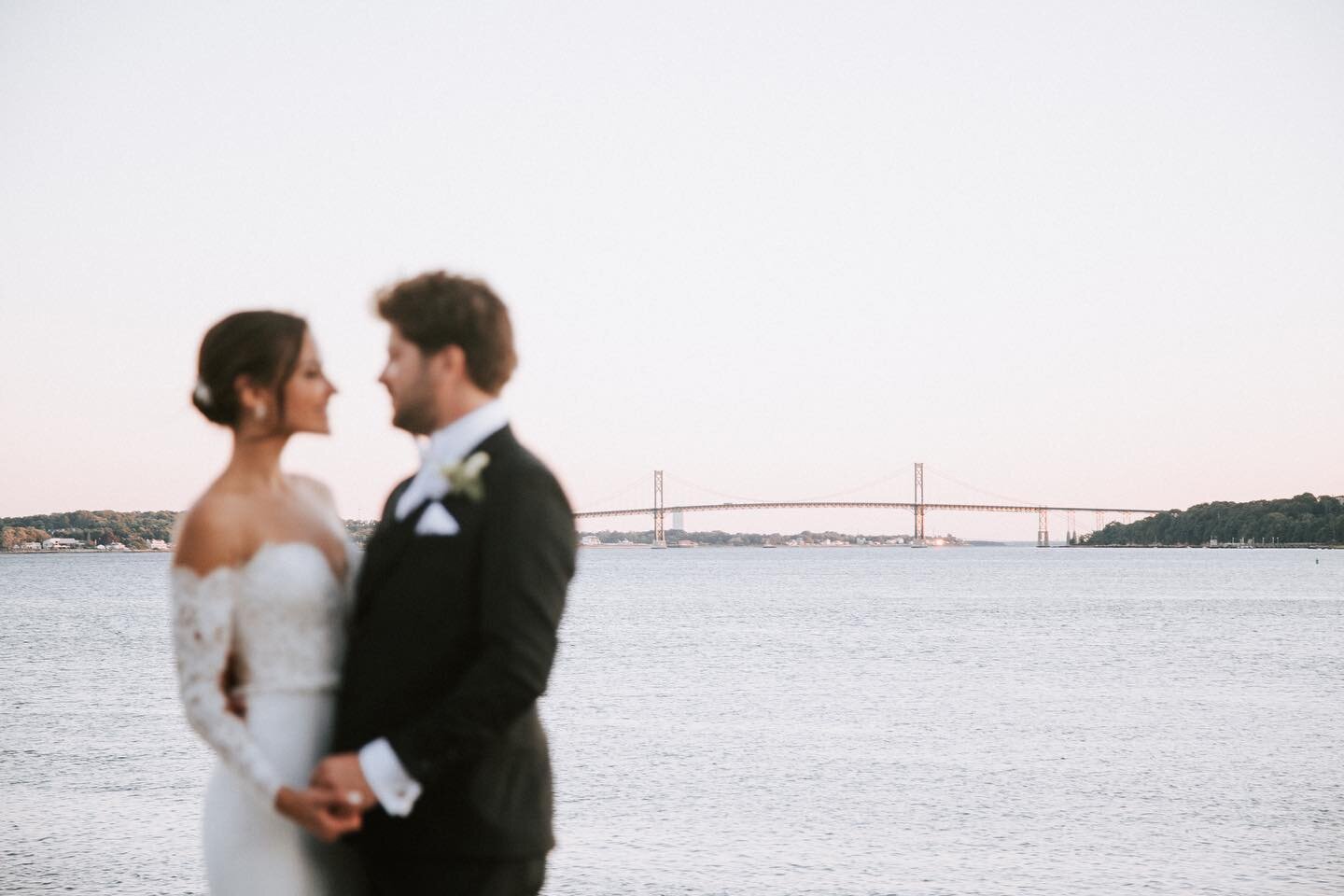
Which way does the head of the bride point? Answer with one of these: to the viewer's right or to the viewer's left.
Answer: to the viewer's right

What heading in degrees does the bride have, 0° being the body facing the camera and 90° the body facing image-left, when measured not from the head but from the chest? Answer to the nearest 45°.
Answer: approximately 315°

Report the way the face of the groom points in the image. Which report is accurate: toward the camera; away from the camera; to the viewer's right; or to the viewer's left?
to the viewer's left
